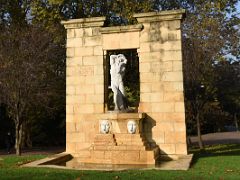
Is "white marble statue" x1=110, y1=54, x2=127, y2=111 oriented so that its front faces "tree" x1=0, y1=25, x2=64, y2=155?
no

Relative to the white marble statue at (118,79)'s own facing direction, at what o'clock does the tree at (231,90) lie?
The tree is roughly at 7 o'clock from the white marble statue.

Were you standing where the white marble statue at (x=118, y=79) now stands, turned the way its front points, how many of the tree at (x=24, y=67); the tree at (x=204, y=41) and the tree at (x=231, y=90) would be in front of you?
0

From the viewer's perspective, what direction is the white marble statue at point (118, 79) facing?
toward the camera

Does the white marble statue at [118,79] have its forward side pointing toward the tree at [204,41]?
no
